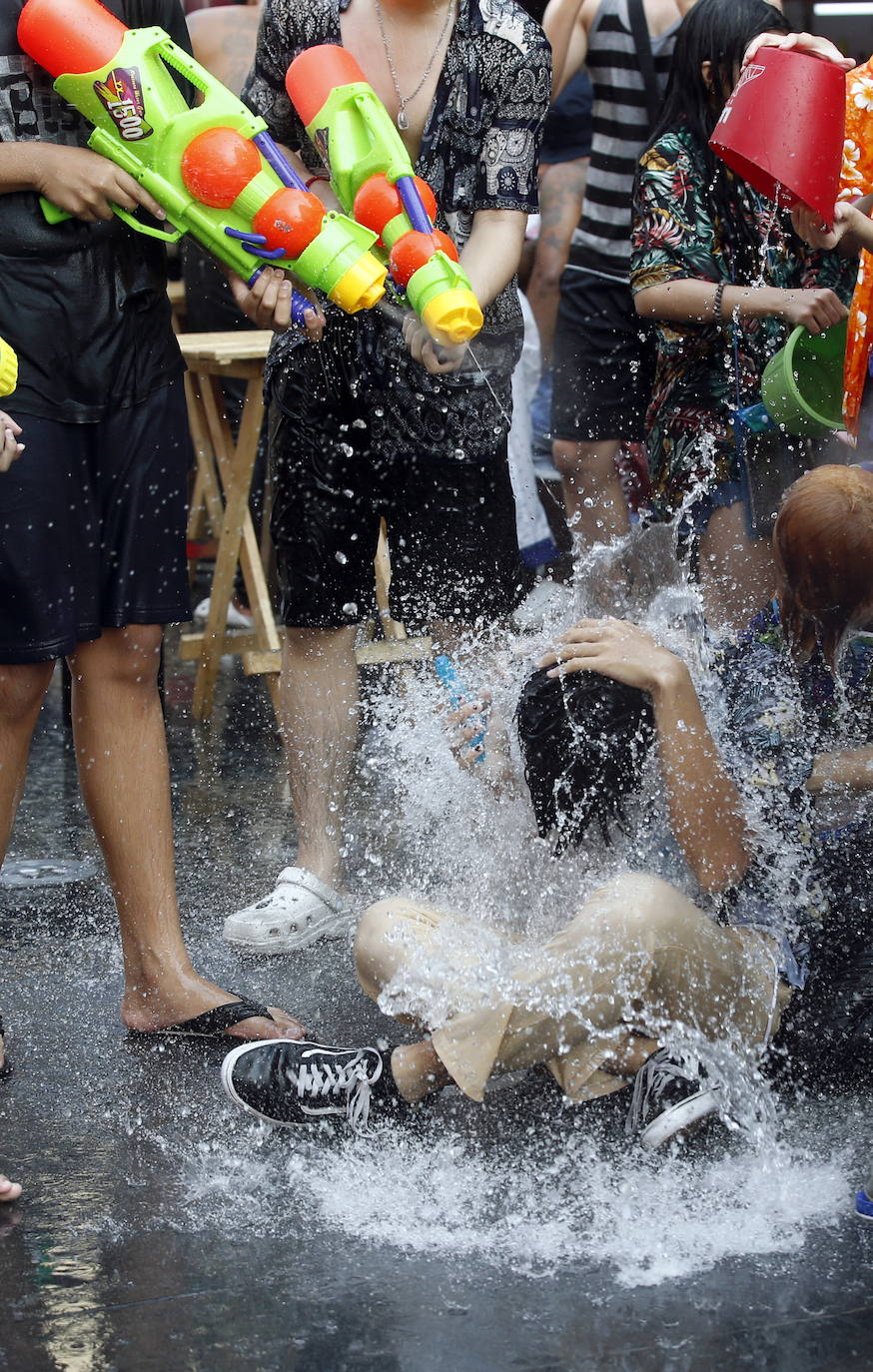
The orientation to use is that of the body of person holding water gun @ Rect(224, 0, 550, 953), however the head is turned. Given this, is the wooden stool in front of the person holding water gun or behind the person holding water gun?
behind

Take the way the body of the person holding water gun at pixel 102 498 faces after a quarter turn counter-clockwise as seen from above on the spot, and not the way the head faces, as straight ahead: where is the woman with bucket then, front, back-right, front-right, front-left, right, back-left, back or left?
front

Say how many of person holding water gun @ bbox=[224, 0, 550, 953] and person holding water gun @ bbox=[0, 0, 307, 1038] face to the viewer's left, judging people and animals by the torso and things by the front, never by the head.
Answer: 0

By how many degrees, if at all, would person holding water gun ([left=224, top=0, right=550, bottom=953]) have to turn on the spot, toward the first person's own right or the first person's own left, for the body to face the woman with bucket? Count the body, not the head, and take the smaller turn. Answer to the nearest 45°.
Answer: approximately 135° to the first person's own left
